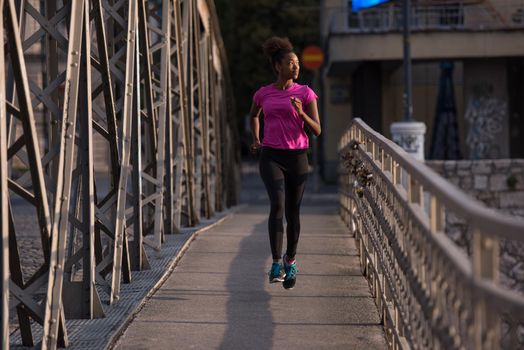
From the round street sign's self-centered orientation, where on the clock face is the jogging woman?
The jogging woman is roughly at 12 o'clock from the round street sign.

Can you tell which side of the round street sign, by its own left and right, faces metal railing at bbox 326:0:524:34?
left

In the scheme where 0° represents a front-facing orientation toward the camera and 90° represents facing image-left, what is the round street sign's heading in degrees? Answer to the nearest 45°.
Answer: approximately 0°

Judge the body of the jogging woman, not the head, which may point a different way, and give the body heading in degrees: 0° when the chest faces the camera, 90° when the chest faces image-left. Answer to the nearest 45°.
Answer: approximately 0°

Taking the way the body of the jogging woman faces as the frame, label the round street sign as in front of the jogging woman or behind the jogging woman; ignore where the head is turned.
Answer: behind

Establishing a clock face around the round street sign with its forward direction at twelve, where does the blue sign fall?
The blue sign is roughly at 9 o'clock from the round street sign.

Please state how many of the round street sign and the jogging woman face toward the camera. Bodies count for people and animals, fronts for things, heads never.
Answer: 2

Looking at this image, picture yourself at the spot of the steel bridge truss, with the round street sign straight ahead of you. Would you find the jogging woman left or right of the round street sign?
right

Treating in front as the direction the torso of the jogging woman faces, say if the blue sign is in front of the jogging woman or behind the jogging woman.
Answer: behind

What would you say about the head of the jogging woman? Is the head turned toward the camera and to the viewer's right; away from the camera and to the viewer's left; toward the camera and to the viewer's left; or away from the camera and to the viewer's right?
toward the camera and to the viewer's right
